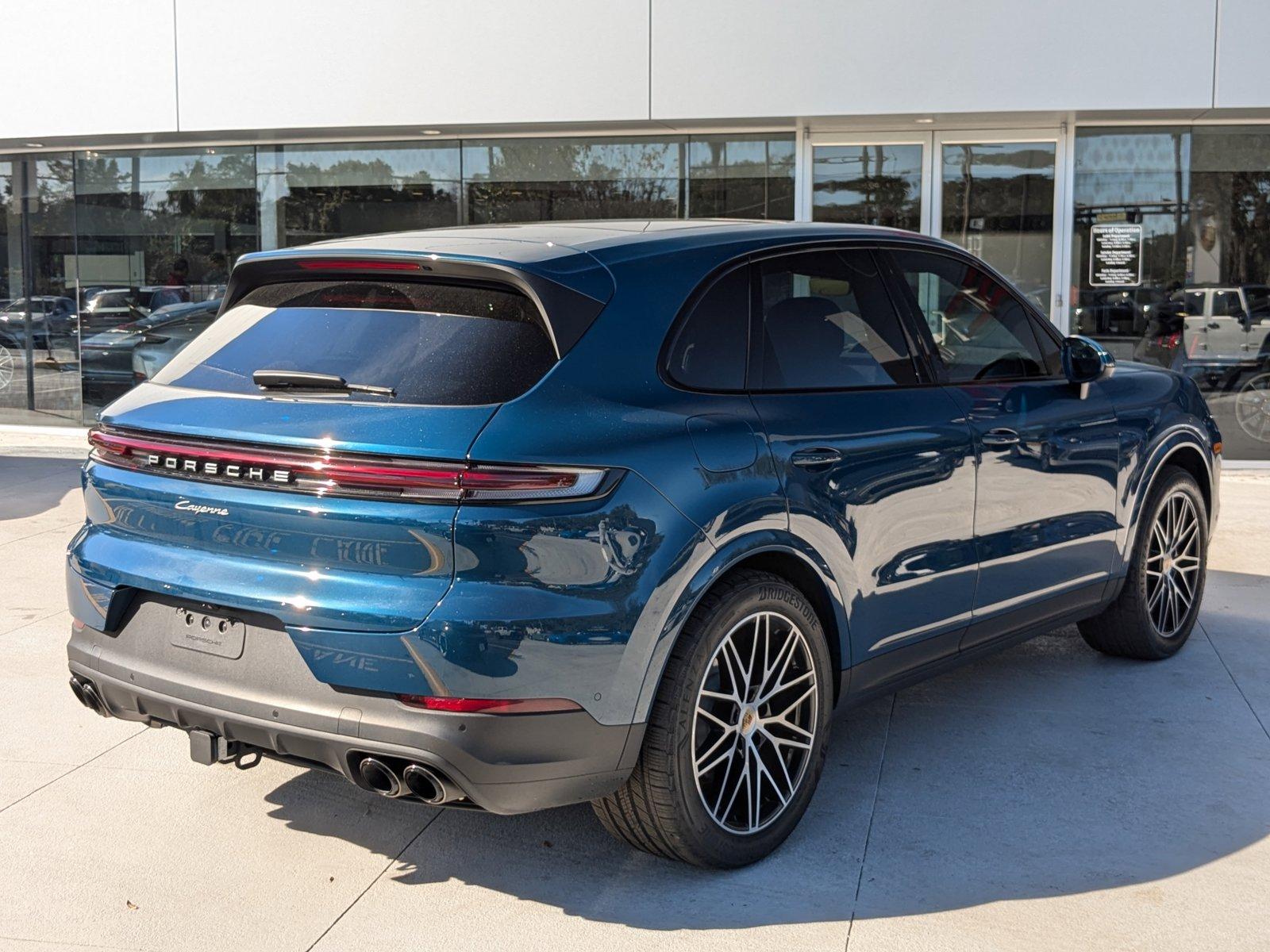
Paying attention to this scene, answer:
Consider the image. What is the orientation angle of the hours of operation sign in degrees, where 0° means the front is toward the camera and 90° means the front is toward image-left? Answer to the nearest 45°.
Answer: approximately 0°

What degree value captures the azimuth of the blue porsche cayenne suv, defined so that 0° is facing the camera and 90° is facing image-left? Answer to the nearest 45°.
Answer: approximately 225°

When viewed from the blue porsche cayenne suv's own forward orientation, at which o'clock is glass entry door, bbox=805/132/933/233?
The glass entry door is roughly at 11 o'clock from the blue porsche cayenne suv.

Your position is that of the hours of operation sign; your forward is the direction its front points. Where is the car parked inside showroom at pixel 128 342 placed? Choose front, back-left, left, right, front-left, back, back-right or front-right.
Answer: right

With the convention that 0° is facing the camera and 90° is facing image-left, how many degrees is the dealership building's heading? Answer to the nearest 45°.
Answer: approximately 0°

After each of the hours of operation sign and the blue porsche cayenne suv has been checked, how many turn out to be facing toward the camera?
1

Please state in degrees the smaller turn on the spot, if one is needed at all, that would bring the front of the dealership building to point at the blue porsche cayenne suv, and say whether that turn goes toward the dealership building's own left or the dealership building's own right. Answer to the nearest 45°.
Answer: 0° — it already faces it

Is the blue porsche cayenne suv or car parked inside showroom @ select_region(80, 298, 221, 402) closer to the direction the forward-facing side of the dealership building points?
the blue porsche cayenne suv

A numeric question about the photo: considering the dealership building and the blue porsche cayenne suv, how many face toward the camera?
1

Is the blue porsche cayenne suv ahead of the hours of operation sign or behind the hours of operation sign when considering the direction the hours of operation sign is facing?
ahead

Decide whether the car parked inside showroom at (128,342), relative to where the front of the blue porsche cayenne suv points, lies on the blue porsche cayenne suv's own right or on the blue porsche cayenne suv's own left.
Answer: on the blue porsche cayenne suv's own left
